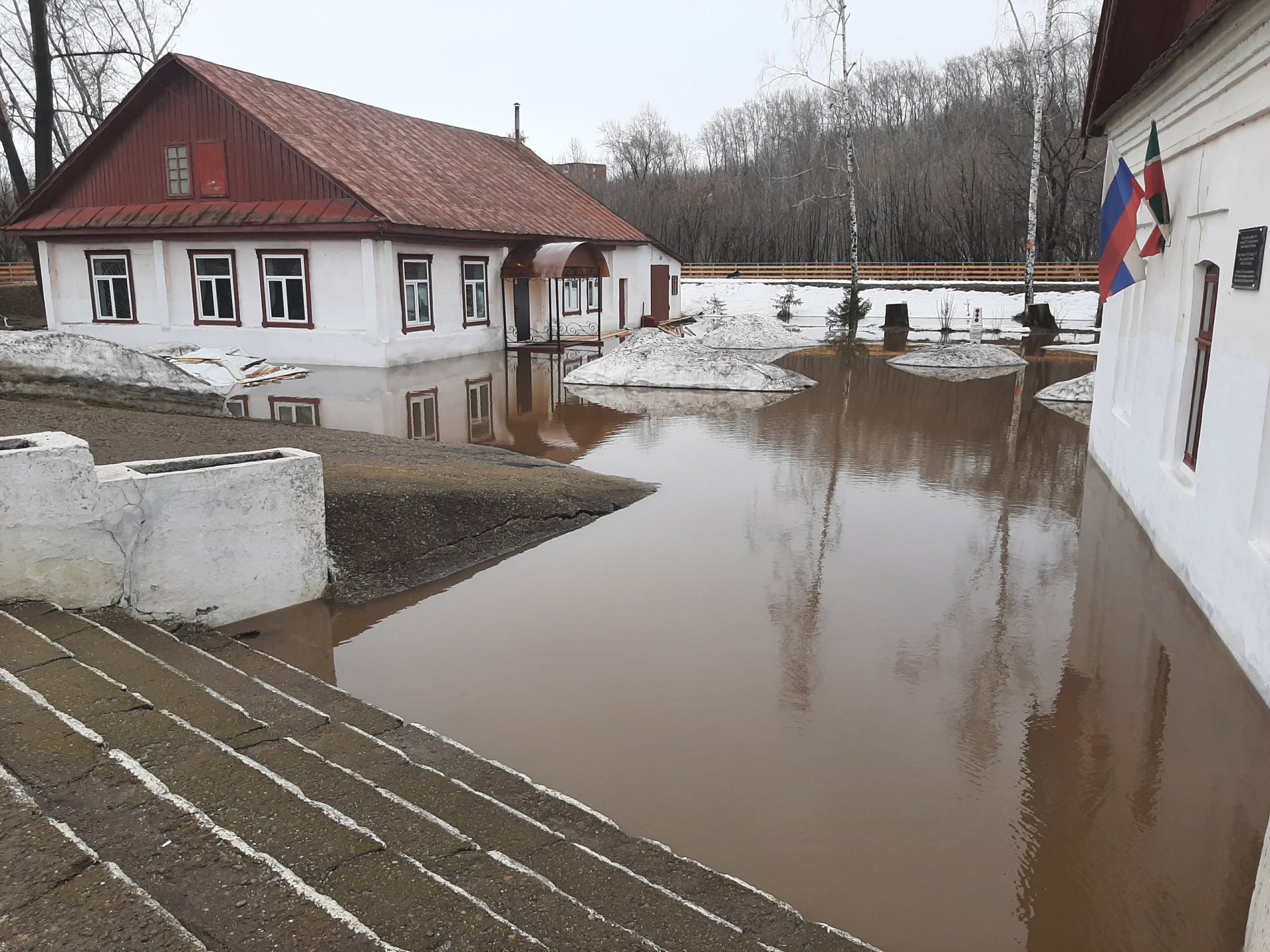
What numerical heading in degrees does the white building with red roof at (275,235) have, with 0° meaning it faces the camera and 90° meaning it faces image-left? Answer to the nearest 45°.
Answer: approximately 315°

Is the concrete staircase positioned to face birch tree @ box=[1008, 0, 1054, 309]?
yes

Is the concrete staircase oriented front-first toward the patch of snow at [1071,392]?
yes

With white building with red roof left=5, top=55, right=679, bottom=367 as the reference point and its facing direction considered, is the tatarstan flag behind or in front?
in front

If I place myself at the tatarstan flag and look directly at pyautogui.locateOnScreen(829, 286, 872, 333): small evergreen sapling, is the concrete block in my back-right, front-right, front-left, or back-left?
back-left

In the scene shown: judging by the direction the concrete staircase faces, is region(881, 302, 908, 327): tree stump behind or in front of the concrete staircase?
in front

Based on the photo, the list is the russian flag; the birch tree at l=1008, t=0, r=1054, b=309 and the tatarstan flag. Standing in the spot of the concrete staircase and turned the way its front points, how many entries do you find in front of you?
3

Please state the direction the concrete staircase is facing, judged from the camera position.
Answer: facing away from the viewer and to the right of the viewer

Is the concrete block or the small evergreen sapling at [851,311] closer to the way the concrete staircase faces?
the small evergreen sapling

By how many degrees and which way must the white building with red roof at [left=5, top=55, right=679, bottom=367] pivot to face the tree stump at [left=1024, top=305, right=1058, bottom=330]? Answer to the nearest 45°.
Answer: approximately 45° to its left

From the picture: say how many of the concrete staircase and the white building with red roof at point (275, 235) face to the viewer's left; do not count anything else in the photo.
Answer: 0

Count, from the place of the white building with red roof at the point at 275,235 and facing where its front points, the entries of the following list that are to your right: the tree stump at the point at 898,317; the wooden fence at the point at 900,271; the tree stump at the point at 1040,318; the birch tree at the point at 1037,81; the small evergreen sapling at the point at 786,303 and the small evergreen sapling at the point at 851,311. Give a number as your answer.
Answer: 0

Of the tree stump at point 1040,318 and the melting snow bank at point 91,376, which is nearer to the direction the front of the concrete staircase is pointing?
the tree stump

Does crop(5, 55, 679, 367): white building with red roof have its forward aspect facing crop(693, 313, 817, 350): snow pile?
no

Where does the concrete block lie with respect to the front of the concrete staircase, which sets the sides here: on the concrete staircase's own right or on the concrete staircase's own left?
on the concrete staircase's own left

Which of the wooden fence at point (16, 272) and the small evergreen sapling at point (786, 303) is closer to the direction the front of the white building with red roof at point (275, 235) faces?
the small evergreen sapling

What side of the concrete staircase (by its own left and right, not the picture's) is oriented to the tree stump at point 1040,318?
front

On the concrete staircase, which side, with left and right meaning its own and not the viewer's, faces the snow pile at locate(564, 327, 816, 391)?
front

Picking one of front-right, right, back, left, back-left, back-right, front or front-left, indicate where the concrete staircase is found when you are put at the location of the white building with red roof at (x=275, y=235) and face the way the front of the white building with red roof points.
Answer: front-right

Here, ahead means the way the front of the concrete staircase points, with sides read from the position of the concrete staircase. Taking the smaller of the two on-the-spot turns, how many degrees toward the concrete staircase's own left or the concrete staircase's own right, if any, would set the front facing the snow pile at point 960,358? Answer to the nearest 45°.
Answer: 0° — it already faces it
